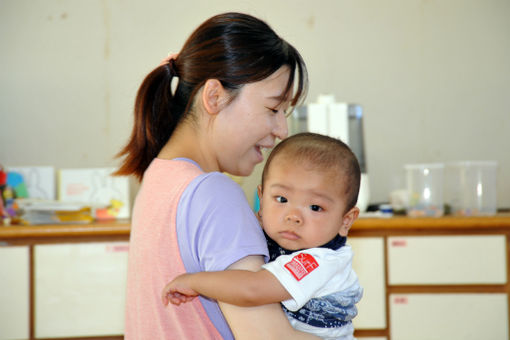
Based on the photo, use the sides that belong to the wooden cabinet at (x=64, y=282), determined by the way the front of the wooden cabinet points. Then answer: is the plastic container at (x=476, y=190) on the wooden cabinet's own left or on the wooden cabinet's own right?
on the wooden cabinet's own left

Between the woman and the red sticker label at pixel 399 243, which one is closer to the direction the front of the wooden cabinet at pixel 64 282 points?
the woman

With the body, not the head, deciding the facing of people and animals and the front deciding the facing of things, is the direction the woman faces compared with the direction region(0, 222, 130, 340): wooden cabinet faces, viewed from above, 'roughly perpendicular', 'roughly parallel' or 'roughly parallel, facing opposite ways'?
roughly perpendicular

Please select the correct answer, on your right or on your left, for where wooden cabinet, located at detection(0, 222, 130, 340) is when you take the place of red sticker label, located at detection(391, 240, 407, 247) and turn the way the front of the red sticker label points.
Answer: on your right

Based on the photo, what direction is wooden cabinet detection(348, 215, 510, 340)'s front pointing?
toward the camera

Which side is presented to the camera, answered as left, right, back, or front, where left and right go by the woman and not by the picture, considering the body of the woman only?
right

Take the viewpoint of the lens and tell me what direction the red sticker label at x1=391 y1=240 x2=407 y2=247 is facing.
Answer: facing the viewer

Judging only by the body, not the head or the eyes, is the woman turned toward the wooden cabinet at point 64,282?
no

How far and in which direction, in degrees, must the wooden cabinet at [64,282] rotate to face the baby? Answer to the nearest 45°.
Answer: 0° — it already faces them

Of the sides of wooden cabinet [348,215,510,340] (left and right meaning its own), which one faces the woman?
front

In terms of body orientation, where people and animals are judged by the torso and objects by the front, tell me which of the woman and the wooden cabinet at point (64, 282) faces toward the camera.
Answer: the wooden cabinet

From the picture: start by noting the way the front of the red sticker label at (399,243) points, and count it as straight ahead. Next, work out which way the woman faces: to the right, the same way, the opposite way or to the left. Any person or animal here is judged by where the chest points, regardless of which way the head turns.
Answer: to the left

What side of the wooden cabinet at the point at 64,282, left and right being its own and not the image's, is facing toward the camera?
front

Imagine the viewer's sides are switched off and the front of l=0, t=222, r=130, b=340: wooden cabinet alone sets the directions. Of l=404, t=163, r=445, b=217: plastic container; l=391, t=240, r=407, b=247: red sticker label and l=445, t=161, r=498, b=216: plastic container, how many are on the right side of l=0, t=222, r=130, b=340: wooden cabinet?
0

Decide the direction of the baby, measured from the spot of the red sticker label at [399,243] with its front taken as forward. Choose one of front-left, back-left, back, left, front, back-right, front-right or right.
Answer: front

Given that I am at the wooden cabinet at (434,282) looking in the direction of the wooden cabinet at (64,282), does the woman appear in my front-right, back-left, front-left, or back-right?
front-left

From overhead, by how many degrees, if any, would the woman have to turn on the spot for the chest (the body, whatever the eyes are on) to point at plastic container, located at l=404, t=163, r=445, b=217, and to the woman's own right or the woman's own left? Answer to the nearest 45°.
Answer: approximately 45° to the woman's own left

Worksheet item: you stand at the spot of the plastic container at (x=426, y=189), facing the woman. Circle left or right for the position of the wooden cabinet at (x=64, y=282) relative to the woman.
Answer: right
